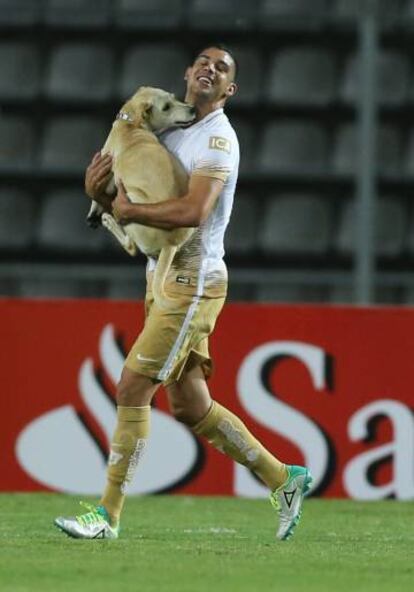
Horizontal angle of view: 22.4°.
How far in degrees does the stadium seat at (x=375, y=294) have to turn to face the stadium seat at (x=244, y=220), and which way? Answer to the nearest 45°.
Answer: approximately 90° to its right

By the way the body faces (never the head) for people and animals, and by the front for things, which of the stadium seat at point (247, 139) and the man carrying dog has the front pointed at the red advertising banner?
the stadium seat

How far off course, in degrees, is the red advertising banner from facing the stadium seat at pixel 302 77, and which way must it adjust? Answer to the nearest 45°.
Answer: approximately 180°

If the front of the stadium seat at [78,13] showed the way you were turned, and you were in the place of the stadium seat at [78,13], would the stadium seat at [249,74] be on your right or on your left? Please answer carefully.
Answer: on your left

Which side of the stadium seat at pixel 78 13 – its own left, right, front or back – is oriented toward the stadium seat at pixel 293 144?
left

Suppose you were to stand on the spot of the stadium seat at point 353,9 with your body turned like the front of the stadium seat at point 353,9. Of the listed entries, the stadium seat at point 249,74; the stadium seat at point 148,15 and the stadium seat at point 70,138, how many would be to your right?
3

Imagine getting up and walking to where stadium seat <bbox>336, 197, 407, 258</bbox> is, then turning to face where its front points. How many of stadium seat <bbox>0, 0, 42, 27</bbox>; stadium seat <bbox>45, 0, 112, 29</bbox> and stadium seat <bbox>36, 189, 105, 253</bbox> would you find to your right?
3
